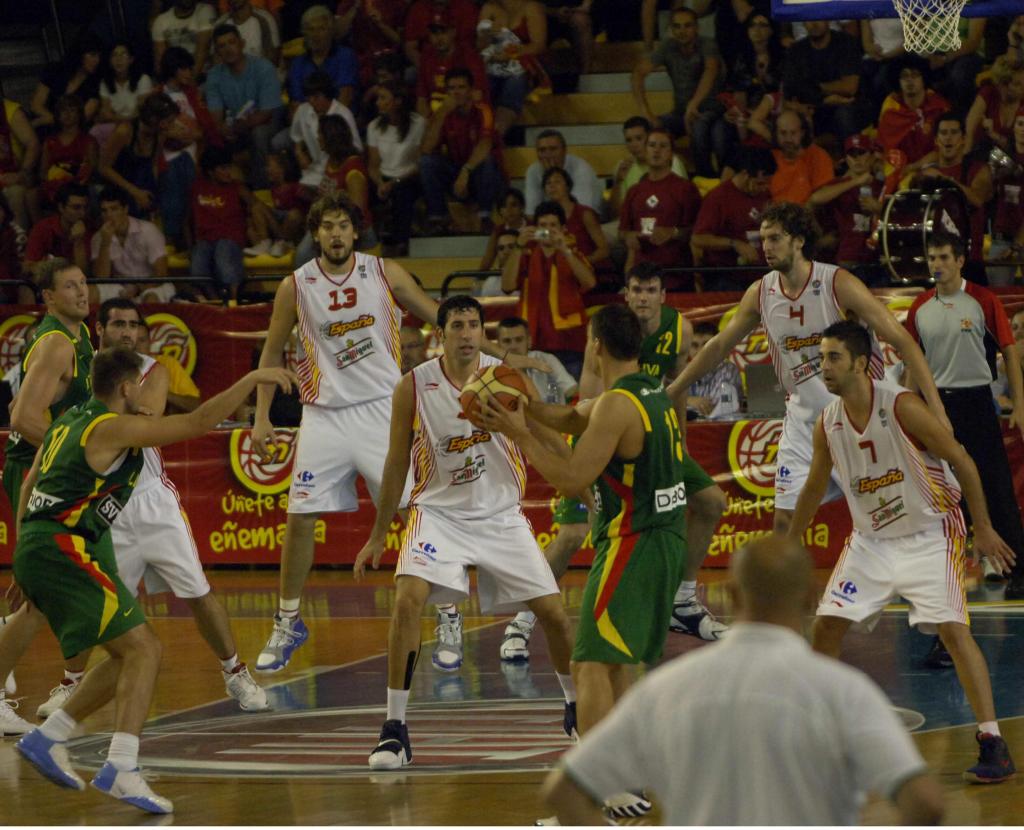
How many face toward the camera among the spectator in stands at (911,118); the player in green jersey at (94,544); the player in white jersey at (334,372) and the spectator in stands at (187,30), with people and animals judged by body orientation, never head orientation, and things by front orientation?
3

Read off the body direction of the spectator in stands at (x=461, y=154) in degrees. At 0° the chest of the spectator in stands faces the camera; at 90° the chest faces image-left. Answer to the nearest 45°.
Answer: approximately 0°

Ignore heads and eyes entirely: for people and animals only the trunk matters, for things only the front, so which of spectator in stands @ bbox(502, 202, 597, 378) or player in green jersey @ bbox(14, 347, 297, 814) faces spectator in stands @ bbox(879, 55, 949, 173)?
the player in green jersey

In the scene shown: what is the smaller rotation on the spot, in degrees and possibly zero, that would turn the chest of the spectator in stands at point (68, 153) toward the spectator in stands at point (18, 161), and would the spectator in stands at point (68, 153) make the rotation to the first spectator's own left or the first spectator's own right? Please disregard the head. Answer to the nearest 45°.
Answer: approximately 135° to the first spectator's own right

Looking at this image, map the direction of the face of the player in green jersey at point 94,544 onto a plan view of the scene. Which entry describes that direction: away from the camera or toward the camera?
away from the camera

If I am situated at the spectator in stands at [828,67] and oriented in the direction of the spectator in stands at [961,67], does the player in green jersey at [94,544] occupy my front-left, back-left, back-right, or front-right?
back-right

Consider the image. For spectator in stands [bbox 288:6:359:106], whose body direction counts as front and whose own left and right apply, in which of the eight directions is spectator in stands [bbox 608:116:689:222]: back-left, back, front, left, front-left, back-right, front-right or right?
front-left

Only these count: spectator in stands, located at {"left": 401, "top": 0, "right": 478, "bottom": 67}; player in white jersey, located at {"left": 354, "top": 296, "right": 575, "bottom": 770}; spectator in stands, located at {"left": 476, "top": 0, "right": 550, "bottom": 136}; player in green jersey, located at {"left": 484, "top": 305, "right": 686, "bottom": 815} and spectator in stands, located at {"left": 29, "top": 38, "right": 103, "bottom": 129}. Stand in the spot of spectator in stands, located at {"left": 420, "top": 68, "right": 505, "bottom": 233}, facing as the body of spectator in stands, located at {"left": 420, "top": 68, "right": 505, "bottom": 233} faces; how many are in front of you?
2

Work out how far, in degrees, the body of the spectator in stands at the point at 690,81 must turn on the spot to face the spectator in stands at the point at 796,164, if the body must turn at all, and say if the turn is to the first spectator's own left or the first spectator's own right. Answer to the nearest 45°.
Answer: approximately 45° to the first spectator's own left

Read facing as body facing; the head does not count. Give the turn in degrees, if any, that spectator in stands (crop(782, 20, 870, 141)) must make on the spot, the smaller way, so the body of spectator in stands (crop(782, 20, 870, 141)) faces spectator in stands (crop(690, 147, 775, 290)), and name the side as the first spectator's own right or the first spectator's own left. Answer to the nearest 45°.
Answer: approximately 45° to the first spectator's own right

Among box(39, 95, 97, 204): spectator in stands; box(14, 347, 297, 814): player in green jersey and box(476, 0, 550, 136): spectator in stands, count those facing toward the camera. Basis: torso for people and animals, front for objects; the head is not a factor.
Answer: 2

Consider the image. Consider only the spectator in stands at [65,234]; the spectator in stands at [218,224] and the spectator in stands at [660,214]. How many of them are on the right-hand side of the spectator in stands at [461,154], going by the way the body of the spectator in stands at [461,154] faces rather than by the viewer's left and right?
2

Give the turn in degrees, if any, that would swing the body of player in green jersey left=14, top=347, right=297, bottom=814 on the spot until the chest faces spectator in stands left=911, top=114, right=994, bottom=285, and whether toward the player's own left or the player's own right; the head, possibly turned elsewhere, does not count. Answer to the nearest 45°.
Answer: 0° — they already face them

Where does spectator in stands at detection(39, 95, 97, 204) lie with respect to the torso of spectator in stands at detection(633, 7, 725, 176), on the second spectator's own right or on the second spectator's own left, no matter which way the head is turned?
on the second spectator's own right

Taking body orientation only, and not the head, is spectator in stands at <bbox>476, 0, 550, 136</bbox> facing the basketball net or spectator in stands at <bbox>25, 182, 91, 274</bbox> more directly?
the basketball net
